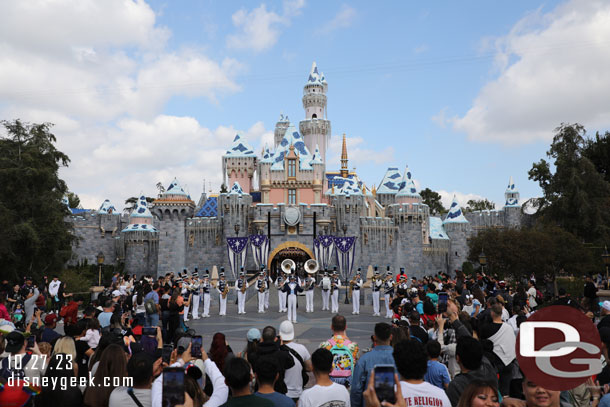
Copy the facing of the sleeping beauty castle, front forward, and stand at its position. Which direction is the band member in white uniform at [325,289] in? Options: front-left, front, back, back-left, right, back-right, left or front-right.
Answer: front

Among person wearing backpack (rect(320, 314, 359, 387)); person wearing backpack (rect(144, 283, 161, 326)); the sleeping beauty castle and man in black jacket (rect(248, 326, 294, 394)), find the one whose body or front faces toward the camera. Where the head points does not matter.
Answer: the sleeping beauty castle

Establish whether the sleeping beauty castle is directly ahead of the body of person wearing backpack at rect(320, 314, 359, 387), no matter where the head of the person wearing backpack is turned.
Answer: yes

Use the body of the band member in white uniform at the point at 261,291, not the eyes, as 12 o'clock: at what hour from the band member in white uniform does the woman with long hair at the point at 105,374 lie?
The woman with long hair is roughly at 12 o'clock from the band member in white uniform.

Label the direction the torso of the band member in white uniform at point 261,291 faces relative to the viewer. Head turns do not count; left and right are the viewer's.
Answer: facing the viewer

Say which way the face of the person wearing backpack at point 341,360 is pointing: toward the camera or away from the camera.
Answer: away from the camera

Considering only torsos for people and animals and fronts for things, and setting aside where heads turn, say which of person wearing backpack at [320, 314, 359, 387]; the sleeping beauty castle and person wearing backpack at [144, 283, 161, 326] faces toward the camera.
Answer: the sleeping beauty castle

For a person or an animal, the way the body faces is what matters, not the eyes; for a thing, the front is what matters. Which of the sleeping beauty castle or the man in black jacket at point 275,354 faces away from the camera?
the man in black jacket

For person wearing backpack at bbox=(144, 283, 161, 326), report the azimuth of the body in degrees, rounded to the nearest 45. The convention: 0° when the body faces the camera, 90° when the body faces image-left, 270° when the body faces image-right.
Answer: approximately 225°

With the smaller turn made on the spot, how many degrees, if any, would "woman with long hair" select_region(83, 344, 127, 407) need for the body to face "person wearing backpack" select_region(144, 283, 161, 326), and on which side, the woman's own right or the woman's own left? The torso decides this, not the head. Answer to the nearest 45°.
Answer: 0° — they already face them

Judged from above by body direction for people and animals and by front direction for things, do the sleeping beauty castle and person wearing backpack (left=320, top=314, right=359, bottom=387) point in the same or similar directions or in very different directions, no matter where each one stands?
very different directions

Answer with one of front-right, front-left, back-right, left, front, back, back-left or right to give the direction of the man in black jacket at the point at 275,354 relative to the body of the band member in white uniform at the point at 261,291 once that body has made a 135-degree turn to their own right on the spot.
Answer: back-left

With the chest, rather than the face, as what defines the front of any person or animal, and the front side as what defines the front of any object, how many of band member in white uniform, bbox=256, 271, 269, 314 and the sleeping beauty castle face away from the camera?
0

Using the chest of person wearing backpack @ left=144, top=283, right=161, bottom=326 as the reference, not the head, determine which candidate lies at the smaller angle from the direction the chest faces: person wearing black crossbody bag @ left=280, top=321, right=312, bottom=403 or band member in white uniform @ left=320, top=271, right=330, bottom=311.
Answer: the band member in white uniform

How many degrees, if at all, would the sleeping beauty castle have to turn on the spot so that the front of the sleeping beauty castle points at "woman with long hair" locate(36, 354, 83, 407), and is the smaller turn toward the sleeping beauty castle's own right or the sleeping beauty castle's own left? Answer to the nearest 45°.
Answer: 0° — it already faces them

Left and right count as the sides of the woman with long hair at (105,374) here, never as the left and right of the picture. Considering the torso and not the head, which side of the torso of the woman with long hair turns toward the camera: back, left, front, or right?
back

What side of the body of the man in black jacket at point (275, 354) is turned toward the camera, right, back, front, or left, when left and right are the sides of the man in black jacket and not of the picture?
back

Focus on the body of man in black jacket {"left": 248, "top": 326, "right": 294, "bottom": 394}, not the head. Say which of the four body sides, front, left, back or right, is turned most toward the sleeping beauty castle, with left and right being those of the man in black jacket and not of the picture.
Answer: front

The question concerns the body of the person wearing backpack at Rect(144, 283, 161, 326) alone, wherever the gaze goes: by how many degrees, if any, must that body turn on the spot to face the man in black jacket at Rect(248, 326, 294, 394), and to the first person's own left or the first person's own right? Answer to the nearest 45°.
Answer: approximately 135° to the first person's own right

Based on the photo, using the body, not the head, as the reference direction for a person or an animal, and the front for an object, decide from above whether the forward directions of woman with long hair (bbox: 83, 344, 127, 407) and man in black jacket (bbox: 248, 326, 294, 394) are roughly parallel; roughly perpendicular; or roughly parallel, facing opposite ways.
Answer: roughly parallel

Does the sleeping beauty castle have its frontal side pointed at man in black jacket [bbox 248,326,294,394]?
yes
